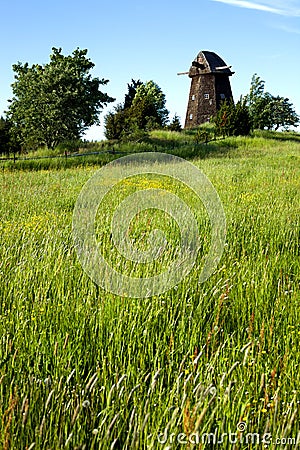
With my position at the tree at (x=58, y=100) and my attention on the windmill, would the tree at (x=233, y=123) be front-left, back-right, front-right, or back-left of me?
front-right

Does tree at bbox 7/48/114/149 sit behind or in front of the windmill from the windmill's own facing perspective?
in front

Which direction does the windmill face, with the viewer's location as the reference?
facing the viewer and to the left of the viewer

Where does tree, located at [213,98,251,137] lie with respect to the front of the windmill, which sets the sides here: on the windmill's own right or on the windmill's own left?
on the windmill's own left

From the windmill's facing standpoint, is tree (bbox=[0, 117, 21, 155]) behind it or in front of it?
in front

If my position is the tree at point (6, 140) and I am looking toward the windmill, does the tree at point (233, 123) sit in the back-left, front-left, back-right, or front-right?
front-right
